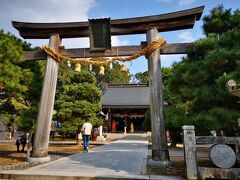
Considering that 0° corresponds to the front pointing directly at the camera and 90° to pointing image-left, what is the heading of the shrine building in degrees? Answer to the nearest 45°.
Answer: approximately 0°

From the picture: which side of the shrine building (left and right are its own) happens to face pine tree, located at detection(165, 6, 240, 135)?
front

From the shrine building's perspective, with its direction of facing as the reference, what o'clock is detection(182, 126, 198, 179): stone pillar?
The stone pillar is roughly at 12 o'clock from the shrine building.

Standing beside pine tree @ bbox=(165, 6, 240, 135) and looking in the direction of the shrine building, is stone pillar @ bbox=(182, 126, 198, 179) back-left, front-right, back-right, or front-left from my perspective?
back-left
